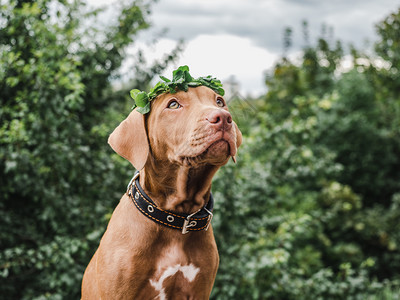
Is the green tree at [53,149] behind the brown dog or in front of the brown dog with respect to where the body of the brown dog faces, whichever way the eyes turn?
behind

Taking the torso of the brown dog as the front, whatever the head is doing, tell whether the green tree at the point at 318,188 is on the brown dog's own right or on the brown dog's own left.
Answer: on the brown dog's own left

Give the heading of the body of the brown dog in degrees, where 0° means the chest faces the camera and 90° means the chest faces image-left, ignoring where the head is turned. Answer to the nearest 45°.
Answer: approximately 315°
